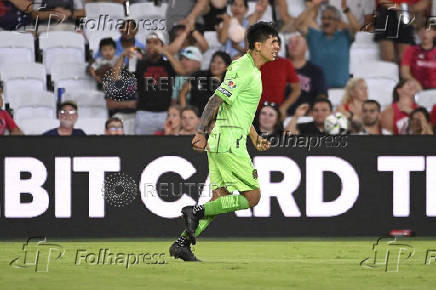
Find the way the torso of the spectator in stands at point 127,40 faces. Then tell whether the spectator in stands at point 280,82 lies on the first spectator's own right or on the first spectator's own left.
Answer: on the first spectator's own left

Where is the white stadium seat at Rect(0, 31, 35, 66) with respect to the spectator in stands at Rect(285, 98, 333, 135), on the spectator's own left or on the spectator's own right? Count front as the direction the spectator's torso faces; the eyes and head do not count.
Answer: on the spectator's own right

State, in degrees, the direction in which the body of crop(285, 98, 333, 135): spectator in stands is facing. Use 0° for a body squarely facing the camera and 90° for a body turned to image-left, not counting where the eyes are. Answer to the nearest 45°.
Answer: approximately 0°

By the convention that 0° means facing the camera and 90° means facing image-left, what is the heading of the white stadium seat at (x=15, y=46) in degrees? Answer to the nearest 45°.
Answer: approximately 0°

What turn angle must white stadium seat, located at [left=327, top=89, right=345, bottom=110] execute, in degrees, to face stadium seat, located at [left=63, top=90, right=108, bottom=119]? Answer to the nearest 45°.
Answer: approximately 90° to its right
